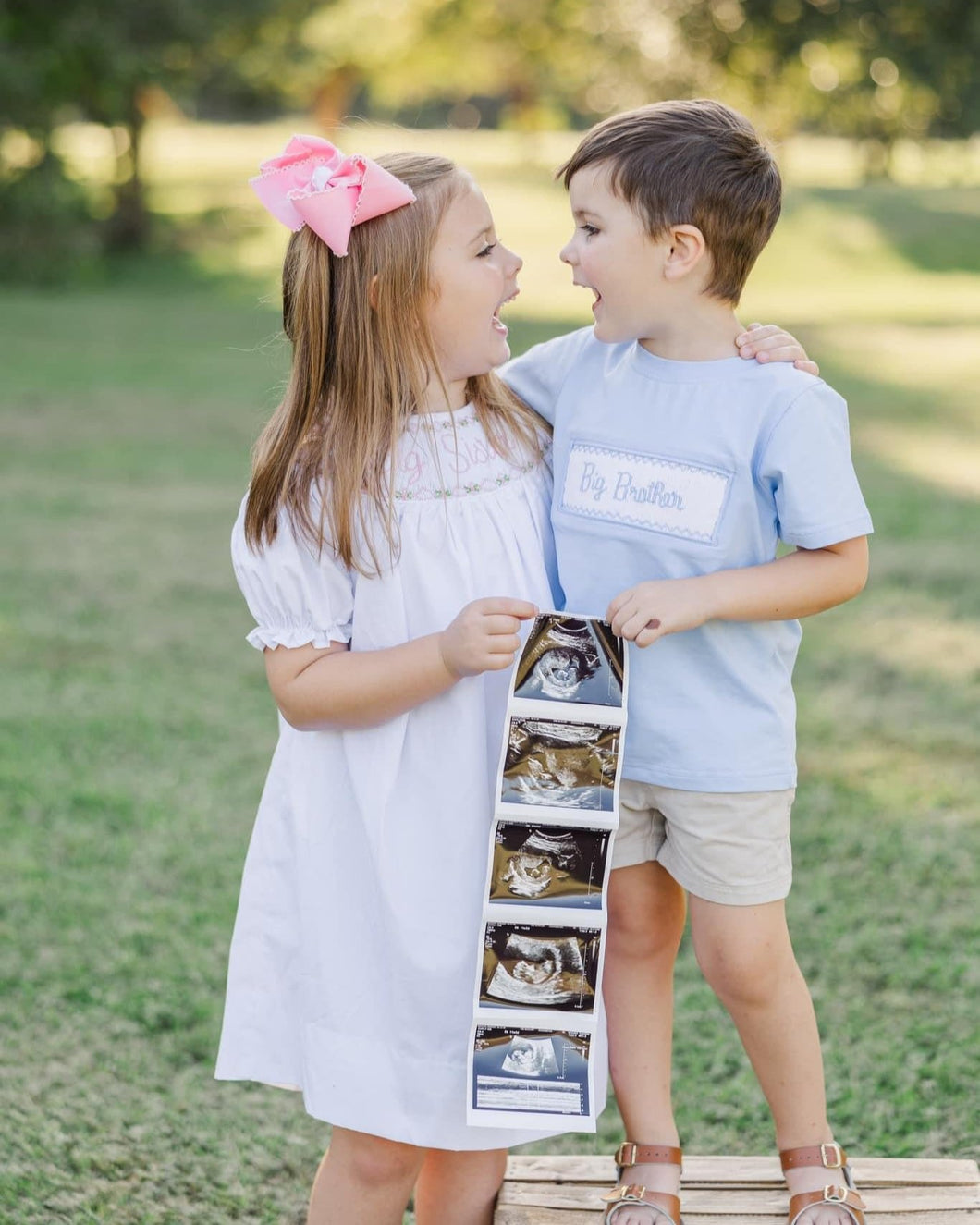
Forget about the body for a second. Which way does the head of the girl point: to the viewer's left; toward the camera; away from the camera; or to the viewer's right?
to the viewer's right

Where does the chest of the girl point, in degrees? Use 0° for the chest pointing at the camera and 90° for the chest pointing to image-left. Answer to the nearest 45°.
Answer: approximately 315°

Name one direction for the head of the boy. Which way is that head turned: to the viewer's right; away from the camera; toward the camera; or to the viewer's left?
to the viewer's left

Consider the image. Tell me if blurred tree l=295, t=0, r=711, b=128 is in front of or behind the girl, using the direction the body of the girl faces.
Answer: behind

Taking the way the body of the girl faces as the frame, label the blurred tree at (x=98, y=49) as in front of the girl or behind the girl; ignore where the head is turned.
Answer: behind

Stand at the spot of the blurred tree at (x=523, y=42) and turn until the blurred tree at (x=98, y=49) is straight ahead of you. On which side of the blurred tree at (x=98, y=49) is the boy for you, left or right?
left
